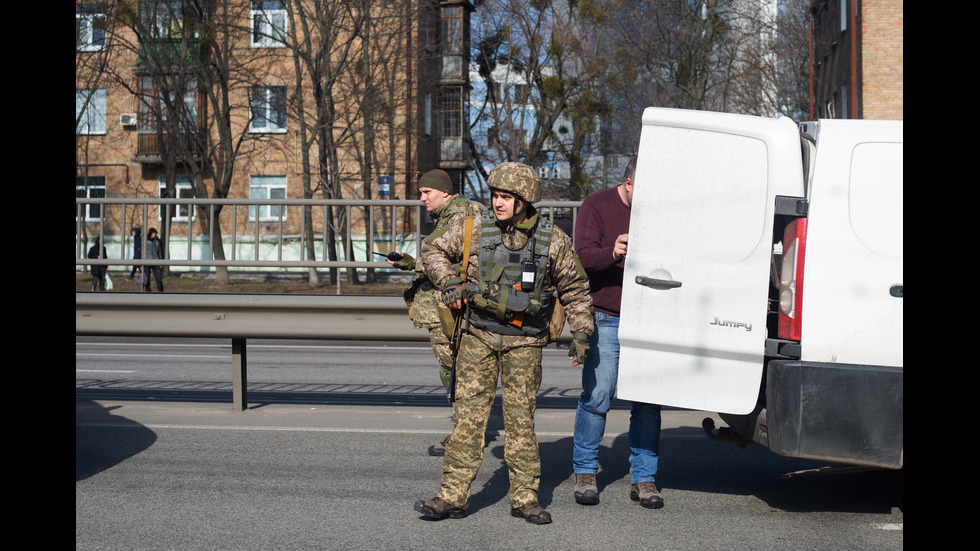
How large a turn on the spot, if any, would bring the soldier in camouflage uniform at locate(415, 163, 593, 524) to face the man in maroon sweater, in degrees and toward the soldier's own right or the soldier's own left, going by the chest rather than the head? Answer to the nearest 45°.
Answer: approximately 135° to the soldier's own left

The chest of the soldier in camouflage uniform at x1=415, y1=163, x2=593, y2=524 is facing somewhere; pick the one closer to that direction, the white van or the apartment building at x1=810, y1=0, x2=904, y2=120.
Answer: the white van

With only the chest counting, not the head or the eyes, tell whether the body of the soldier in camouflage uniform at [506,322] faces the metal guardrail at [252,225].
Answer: no

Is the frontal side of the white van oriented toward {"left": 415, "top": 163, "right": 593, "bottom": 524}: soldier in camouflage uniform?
no

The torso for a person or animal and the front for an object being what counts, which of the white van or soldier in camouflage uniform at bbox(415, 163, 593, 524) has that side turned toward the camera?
the soldier in camouflage uniform

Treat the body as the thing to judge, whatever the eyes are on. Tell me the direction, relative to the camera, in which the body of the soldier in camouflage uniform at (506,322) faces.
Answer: toward the camera

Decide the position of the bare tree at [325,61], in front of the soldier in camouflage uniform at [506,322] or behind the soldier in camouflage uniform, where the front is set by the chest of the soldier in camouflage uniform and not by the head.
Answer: behind

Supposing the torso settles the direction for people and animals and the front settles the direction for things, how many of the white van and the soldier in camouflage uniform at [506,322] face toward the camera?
1
